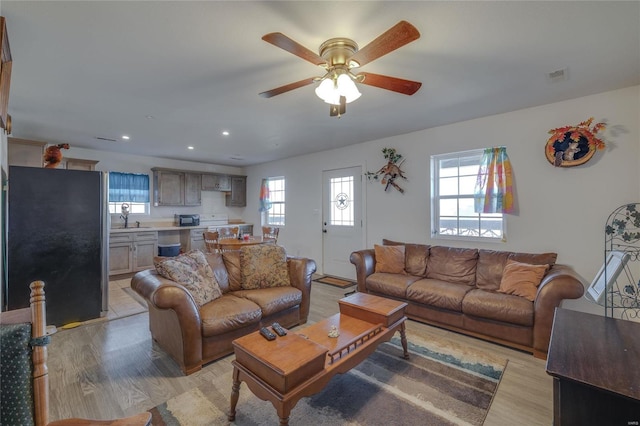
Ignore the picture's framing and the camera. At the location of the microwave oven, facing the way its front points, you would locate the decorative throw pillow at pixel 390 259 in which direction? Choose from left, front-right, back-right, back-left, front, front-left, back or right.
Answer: front-left

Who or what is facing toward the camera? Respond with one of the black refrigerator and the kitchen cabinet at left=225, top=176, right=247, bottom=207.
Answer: the kitchen cabinet

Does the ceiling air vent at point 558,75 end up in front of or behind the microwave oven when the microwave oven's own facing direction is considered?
in front

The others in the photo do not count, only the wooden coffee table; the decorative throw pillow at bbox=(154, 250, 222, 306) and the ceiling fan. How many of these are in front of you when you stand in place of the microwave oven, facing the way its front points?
3

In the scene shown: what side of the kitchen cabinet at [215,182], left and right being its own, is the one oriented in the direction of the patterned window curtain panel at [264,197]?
left

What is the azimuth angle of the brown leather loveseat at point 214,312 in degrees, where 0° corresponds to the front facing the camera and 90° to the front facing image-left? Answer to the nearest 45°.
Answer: approximately 315°

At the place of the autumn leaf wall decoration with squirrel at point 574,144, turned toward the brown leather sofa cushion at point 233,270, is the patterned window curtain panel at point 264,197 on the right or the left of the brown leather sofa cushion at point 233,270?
right

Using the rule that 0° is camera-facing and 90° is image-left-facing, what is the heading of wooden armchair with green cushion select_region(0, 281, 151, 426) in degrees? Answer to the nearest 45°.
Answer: approximately 315°

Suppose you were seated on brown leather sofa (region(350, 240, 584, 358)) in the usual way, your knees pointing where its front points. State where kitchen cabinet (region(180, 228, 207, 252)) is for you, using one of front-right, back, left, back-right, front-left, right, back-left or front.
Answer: front-right

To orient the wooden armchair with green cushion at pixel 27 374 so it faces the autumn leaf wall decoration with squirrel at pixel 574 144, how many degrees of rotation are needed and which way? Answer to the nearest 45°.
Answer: approximately 45° to its left

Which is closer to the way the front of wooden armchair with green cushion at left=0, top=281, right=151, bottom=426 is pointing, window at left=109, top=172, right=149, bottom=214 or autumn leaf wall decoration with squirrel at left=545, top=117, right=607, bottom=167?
the autumn leaf wall decoration with squirrel

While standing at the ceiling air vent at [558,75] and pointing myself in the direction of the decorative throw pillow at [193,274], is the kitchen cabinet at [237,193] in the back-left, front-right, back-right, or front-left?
front-right

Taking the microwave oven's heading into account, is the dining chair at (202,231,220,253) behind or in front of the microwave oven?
in front

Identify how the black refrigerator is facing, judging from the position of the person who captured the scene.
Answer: facing to the right of the viewer

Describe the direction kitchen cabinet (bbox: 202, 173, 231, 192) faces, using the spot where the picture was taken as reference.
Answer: facing the viewer

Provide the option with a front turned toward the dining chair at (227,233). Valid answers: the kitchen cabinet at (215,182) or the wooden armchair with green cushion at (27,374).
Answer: the kitchen cabinet
